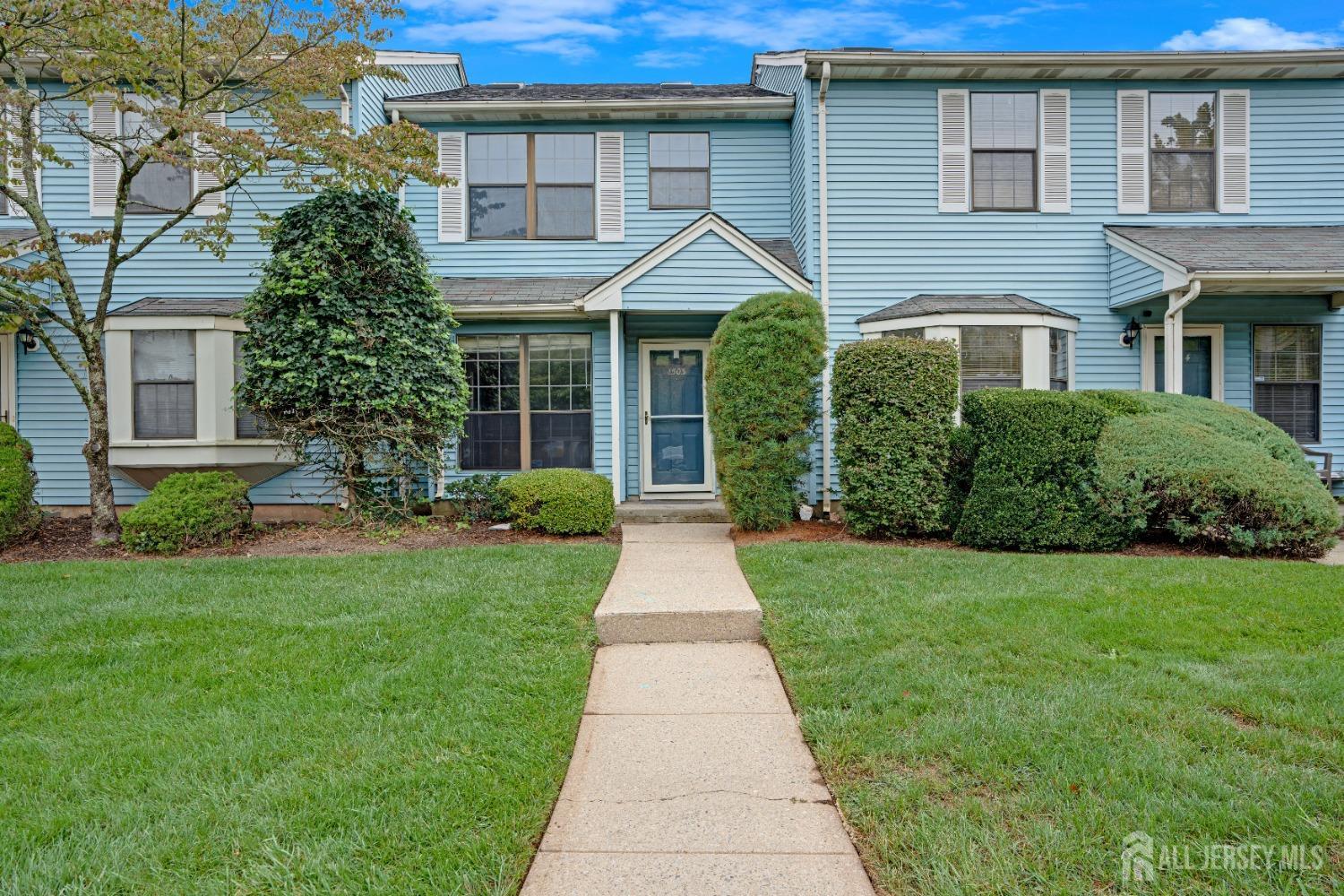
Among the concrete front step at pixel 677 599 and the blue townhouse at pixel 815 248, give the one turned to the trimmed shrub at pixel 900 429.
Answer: the blue townhouse

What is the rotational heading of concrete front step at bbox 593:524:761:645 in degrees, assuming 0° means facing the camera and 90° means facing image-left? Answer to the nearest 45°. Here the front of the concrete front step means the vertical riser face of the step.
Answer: approximately 0°

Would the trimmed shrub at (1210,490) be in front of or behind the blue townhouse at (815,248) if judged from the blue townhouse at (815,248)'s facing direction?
in front

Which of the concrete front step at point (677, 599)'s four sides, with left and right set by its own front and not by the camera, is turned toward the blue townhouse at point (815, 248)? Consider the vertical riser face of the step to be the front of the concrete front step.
back

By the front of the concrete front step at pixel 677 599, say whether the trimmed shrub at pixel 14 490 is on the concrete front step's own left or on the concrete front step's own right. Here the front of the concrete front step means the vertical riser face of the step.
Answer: on the concrete front step's own right

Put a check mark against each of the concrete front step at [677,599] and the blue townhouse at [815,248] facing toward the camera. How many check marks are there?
2

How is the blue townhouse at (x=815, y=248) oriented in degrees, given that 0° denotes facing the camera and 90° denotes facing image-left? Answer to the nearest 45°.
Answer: approximately 0°
